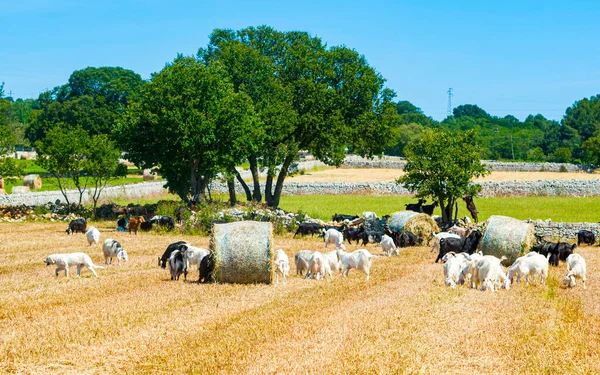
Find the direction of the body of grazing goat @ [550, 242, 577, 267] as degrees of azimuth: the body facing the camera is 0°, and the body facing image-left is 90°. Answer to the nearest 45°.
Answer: approximately 45°

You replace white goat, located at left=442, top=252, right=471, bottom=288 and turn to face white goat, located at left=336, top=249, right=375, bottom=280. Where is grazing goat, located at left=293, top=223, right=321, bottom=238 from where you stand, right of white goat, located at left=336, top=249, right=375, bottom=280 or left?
right

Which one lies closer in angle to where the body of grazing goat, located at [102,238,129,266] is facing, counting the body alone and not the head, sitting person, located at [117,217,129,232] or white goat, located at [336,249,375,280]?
the white goat

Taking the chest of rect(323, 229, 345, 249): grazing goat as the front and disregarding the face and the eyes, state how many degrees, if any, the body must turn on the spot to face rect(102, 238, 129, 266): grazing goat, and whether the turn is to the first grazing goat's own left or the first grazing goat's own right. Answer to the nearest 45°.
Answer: approximately 90° to the first grazing goat's own right
